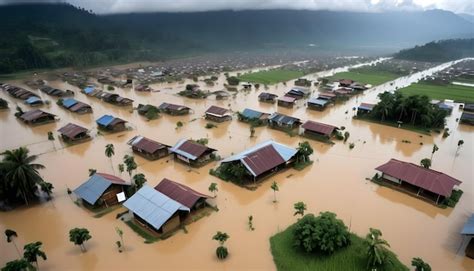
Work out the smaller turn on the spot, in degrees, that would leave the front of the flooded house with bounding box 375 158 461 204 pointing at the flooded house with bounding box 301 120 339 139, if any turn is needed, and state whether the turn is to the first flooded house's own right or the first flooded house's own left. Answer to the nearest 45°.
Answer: approximately 90° to the first flooded house's own right

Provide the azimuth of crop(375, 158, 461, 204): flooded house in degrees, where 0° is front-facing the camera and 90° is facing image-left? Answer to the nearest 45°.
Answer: approximately 45°

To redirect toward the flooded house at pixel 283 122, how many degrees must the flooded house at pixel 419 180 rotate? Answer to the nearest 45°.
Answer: approximately 90° to its right

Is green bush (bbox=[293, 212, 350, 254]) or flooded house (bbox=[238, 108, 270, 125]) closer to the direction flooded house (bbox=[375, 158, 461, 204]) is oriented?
the green bush

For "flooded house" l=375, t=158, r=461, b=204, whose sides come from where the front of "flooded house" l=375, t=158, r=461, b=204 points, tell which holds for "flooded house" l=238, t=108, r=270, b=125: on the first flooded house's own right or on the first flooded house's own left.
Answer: on the first flooded house's own right
